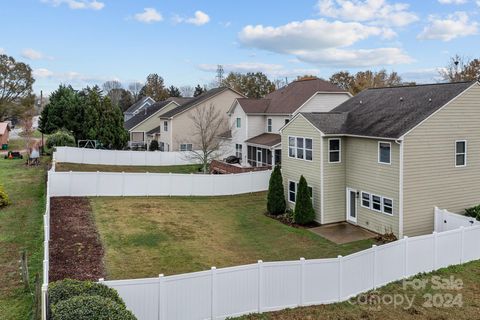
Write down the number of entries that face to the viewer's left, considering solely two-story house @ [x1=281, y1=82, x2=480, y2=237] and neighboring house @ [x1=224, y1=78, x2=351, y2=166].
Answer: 0

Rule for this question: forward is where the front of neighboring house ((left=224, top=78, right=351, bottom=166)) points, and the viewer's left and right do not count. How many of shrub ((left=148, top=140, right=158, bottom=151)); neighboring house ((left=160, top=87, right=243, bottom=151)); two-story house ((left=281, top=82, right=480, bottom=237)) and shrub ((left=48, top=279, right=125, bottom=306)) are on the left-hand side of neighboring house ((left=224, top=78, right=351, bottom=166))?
2

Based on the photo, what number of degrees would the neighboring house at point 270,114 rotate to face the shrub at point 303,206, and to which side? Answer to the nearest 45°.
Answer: approximately 135° to its right

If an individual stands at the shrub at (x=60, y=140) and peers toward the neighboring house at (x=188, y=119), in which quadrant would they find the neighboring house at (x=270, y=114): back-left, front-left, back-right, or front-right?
front-right

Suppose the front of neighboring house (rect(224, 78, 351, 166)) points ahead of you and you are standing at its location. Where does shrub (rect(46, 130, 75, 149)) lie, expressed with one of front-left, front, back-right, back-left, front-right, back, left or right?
back-left

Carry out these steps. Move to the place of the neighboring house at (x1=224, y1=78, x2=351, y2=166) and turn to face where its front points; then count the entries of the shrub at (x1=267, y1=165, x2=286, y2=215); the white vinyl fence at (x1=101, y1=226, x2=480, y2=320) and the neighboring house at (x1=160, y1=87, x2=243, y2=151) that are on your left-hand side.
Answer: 1

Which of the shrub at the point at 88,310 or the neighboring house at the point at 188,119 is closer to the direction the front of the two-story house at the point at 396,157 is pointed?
the neighboring house

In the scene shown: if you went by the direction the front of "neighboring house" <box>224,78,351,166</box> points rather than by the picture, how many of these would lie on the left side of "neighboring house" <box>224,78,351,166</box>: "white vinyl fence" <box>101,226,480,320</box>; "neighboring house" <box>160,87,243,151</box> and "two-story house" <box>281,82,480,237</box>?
1

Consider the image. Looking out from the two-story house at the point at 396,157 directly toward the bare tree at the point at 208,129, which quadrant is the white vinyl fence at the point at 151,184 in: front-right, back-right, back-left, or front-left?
front-left

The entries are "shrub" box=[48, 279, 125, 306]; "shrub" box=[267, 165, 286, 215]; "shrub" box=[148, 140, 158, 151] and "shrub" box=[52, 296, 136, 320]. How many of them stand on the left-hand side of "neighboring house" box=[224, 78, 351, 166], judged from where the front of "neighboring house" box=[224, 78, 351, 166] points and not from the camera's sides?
1

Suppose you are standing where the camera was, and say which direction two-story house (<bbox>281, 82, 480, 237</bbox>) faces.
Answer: facing away from the viewer and to the right of the viewer

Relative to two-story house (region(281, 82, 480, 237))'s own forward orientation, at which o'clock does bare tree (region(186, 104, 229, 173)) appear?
The bare tree is roughly at 9 o'clock from the two-story house.

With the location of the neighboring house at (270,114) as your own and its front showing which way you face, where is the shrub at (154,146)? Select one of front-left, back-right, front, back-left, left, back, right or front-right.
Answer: left

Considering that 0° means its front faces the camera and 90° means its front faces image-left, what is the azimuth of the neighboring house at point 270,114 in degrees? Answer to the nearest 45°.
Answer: approximately 225°

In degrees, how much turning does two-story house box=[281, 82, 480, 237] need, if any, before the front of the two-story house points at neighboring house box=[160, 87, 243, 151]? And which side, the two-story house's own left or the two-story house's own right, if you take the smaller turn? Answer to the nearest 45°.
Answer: approximately 90° to the two-story house's own left

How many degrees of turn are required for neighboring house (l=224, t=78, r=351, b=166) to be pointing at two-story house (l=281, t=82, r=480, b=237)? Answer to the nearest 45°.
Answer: approximately 135° to its right
